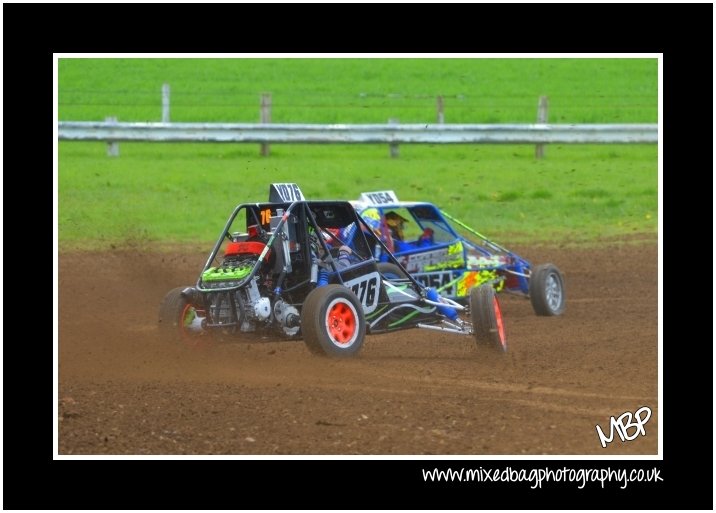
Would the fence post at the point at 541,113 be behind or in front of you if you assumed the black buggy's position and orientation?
in front

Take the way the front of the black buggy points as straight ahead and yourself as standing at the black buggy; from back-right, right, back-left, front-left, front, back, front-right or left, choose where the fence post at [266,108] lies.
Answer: front-left

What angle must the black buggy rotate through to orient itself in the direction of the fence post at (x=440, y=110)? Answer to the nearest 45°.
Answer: approximately 45° to its left

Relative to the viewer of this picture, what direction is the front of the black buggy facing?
facing away from the viewer and to the right of the viewer

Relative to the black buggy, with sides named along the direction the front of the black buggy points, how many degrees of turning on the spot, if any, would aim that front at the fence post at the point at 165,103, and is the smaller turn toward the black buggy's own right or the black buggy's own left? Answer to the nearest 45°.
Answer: approximately 45° to the black buggy's own left
